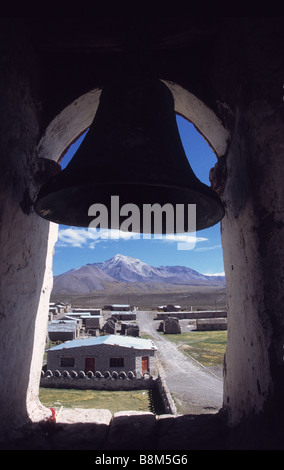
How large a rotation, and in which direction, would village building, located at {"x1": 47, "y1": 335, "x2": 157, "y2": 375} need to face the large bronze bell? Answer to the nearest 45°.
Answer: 0° — it already faces it

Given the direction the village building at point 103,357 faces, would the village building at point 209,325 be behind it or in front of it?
behind

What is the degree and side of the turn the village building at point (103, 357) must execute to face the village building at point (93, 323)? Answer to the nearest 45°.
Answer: approximately 180°

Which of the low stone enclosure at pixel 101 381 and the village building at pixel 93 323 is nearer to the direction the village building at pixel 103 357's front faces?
the low stone enclosure

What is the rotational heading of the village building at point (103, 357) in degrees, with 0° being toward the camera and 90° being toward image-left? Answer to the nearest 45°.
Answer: approximately 0°

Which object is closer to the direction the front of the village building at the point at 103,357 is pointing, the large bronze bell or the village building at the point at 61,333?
the large bronze bell

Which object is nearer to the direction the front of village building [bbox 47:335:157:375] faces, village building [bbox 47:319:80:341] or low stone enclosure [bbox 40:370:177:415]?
the low stone enclosure

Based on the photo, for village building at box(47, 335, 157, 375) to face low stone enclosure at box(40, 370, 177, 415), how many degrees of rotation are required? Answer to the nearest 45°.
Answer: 0° — it already faces it
